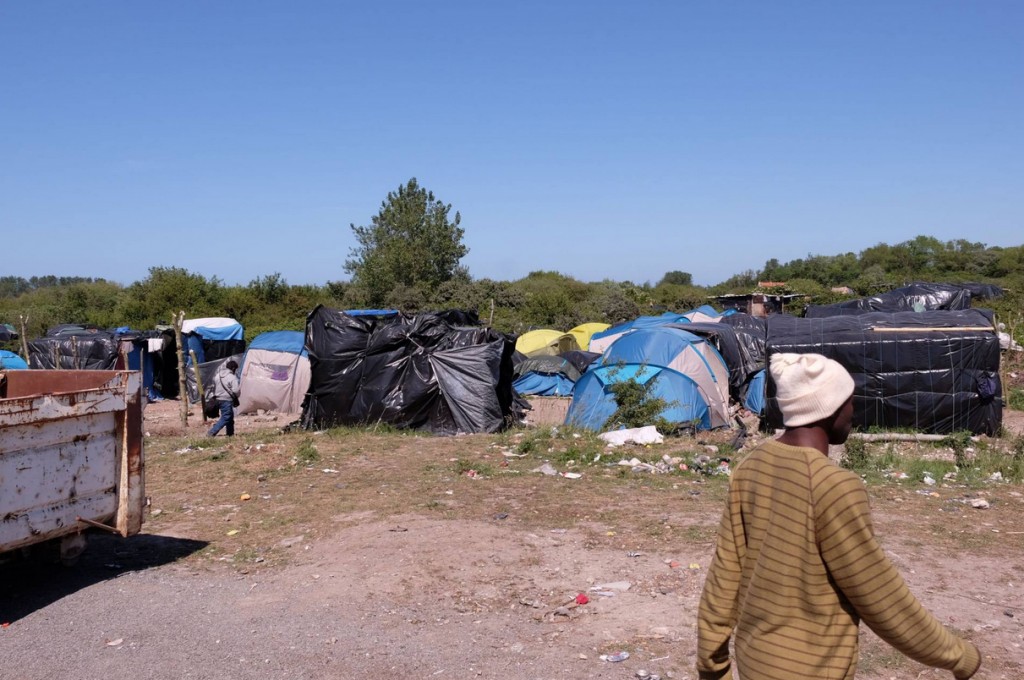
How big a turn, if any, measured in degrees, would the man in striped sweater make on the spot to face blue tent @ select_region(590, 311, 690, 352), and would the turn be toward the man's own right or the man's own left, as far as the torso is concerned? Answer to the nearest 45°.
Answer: approximately 45° to the man's own left

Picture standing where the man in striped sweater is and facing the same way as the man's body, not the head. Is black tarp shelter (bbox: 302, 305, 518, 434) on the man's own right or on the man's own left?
on the man's own left

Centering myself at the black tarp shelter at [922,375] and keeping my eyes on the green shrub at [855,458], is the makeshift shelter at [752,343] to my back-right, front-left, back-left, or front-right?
back-right

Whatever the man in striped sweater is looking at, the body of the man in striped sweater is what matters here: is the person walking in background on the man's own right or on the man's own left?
on the man's own left

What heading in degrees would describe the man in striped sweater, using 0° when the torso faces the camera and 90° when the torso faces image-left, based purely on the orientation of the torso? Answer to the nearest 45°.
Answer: approximately 225°

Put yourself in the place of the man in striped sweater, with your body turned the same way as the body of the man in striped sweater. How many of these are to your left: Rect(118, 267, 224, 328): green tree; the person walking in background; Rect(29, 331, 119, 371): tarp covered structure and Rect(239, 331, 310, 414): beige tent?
4

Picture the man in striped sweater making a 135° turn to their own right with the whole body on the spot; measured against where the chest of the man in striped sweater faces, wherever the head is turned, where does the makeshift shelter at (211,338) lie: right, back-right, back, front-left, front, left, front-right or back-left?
back-right

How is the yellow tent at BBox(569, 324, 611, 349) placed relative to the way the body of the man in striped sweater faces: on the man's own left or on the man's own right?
on the man's own left

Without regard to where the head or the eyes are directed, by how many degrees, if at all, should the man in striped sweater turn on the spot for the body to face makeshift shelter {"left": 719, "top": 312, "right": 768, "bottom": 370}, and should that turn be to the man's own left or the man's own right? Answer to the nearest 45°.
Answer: approximately 45° to the man's own left

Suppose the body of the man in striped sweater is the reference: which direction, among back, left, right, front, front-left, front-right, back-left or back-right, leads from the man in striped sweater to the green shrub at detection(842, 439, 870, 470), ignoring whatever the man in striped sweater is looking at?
front-left

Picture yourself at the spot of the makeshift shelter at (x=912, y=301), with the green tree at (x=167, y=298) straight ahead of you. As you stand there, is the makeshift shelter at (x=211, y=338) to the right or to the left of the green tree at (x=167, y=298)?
left

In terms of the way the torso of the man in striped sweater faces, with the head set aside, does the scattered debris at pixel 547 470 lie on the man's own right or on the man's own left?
on the man's own left

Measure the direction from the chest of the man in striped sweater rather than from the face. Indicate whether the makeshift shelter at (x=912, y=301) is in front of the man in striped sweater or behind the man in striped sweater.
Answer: in front

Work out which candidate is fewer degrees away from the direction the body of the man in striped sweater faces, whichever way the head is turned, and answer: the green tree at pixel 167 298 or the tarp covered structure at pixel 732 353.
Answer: the tarp covered structure
